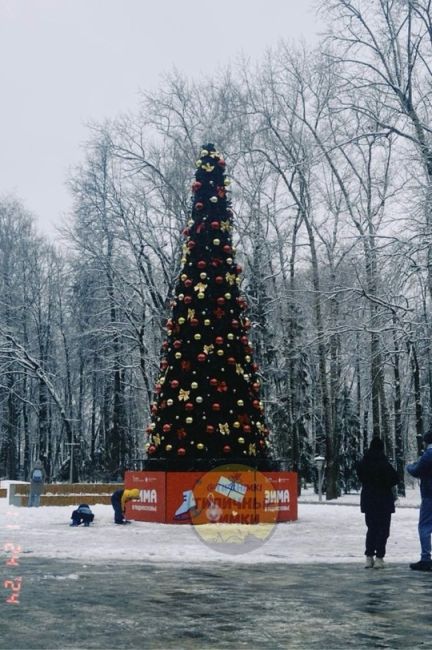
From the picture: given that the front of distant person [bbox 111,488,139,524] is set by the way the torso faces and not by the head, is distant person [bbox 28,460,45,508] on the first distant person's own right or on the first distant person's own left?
on the first distant person's own left

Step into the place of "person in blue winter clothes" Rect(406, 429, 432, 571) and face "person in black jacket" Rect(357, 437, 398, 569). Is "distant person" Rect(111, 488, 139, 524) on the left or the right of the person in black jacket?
right

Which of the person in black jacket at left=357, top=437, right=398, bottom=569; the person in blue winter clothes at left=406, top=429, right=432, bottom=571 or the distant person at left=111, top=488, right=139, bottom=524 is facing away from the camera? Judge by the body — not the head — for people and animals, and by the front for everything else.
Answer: the person in black jacket

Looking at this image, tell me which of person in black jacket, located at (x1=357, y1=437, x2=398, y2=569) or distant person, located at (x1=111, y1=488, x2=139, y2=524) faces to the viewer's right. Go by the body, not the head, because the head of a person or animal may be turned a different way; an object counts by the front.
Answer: the distant person

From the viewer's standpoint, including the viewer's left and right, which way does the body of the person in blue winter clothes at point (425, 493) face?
facing to the left of the viewer

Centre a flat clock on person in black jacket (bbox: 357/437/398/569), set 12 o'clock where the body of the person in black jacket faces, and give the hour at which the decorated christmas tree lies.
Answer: The decorated christmas tree is roughly at 11 o'clock from the person in black jacket.

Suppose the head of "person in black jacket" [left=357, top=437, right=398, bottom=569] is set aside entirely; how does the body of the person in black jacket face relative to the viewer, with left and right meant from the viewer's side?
facing away from the viewer

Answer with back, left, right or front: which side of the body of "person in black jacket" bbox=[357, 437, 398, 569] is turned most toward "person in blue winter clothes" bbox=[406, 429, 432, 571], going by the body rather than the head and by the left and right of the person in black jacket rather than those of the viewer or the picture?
right

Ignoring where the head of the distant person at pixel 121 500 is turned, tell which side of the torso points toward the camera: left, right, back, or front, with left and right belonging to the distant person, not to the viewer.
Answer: right

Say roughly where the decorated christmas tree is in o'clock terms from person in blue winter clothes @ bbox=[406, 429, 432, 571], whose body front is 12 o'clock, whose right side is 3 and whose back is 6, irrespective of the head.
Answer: The decorated christmas tree is roughly at 2 o'clock from the person in blue winter clothes.
